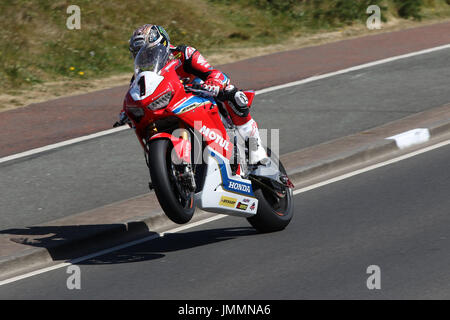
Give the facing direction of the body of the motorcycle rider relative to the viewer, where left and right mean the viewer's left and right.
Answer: facing the viewer and to the left of the viewer
